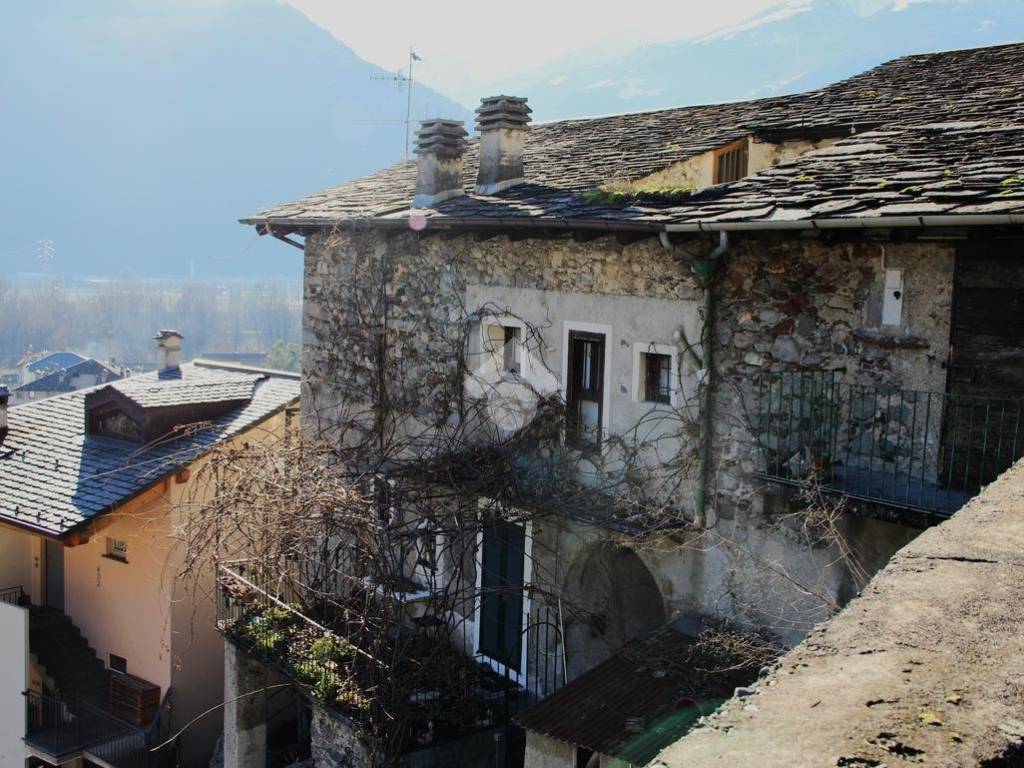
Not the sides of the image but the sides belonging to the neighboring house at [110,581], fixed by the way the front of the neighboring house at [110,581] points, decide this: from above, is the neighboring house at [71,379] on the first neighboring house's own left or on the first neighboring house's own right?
on the first neighboring house's own right

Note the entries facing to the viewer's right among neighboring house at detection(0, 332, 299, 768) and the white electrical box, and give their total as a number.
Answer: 0

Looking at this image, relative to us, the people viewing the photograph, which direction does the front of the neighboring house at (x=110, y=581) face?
facing the viewer and to the left of the viewer

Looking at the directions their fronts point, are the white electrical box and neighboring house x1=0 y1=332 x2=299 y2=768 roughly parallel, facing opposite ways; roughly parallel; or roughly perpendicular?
roughly parallel

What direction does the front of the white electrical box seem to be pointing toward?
toward the camera

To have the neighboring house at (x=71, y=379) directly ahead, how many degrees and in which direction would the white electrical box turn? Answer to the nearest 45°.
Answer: approximately 135° to its right

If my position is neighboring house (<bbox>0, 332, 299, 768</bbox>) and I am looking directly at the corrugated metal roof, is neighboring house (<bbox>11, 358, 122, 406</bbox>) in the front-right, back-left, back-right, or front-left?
back-left

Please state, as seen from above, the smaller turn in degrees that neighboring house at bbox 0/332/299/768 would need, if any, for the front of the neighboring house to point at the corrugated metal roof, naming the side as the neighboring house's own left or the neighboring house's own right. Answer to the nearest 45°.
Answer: approximately 90° to the neighboring house's own left
